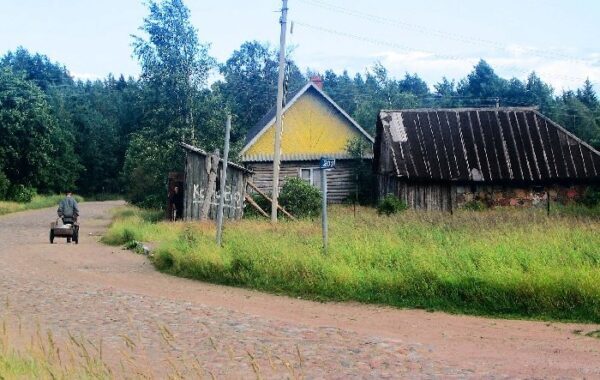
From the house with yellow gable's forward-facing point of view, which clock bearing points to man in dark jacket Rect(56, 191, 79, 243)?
The man in dark jacket is roughly at 1 o'clock from the house with yellow gable.

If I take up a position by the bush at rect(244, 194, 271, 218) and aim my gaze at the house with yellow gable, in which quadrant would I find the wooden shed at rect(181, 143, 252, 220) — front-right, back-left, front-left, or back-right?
back-left

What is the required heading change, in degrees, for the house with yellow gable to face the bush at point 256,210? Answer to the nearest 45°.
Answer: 0° — it already faces it

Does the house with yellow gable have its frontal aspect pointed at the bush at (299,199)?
yes

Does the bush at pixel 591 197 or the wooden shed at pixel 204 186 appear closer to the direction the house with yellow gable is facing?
the wooden shed
